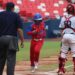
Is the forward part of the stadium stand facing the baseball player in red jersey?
yes

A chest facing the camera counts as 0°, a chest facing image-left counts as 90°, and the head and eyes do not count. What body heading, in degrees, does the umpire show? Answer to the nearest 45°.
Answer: approximately 180°

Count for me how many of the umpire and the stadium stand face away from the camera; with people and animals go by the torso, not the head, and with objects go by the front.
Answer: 1

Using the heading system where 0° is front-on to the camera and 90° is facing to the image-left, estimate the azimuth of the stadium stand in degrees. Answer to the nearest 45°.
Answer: approximately 0°

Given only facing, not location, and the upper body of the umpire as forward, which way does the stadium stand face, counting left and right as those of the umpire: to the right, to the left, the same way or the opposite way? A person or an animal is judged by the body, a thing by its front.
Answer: the opposite way

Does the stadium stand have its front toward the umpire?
yes
